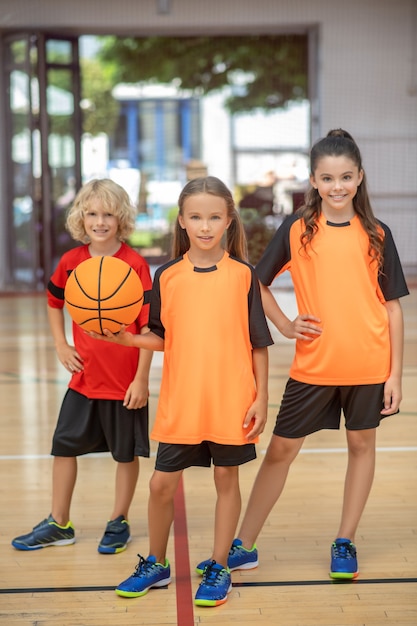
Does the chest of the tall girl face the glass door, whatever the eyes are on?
no

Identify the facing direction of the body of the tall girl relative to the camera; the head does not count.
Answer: toward the camera

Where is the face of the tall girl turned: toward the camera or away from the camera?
toward the camera
